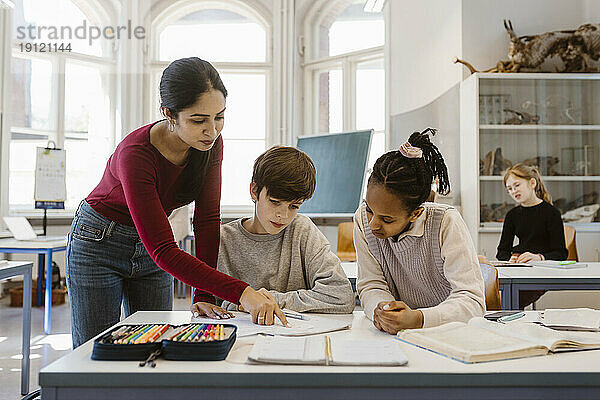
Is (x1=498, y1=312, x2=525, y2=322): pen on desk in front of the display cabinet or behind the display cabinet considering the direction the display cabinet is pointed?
in front

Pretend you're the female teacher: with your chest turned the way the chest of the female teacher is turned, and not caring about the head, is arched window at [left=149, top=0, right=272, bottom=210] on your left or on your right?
on your left

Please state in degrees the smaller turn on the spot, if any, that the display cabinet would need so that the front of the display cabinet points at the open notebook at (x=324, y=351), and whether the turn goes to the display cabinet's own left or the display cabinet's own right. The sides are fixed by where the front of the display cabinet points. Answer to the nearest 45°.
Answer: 0° — it already faces it

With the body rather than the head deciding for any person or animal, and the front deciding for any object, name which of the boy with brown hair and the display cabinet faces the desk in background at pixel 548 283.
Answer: the display cabinet

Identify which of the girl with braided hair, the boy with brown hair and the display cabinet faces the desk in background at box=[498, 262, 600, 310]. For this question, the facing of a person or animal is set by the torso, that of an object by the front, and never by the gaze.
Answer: the display cabinet

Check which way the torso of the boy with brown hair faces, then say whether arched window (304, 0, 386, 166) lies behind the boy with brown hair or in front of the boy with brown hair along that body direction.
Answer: behind

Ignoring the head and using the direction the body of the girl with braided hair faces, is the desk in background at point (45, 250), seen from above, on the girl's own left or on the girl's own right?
on the girl's own right

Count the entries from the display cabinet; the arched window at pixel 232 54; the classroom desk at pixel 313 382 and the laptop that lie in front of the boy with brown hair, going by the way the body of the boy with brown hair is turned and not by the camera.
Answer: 1

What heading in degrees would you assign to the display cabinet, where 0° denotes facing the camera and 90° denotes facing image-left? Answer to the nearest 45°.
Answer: approximately 0°

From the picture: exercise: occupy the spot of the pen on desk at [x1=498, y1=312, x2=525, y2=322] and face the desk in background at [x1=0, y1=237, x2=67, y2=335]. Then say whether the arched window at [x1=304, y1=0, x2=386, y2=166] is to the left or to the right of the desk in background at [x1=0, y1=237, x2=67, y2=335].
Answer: right

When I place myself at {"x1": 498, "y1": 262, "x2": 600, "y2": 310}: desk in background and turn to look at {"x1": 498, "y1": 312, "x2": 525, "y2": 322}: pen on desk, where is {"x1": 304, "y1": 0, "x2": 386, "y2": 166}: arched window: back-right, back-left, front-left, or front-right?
back-right

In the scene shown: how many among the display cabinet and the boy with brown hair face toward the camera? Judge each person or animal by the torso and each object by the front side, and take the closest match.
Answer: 2
